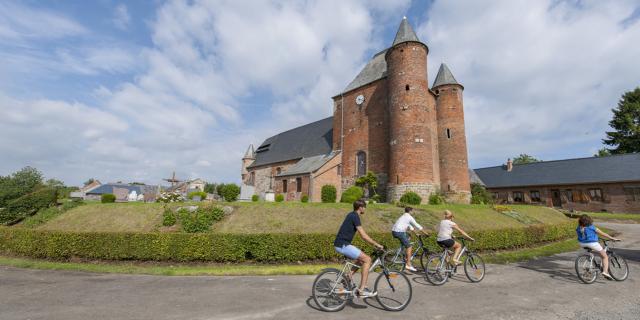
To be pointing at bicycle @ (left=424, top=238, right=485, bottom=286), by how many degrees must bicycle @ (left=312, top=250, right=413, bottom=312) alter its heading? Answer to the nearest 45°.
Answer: approximately 45° to its left

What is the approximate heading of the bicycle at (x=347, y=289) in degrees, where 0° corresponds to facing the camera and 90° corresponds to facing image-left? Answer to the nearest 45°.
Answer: approximately 270°

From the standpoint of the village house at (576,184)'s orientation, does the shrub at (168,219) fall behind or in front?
in front

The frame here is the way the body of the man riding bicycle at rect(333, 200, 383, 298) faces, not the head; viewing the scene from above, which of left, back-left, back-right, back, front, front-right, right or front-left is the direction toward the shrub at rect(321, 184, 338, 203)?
left

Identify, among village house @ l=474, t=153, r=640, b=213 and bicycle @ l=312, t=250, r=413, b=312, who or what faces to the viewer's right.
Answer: the bicycle

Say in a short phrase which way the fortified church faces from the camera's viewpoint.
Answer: facing the viewer and to the right of the viewer

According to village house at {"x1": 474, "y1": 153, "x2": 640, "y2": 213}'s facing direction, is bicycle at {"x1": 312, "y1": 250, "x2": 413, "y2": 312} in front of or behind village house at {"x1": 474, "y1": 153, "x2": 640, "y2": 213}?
in front

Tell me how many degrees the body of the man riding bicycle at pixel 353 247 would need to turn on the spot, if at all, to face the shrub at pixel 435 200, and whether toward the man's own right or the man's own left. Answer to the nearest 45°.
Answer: approximately 90° to the man's own left

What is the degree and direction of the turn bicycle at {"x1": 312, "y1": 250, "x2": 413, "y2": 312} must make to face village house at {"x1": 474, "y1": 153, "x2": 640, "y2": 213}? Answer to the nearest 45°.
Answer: approximately 45° to its left

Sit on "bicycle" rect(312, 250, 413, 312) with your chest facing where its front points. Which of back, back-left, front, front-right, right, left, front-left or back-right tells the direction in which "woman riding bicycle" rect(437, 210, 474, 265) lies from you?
front-left

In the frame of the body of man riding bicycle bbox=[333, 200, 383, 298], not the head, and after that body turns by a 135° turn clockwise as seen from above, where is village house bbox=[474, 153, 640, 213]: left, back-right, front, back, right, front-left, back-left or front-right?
back

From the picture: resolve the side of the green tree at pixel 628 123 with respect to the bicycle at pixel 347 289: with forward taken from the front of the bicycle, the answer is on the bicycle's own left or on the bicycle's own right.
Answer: on the bicycle's own left

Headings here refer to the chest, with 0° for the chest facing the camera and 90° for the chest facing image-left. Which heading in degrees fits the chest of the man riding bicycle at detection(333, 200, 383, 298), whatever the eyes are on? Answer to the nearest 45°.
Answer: approximately 270°
